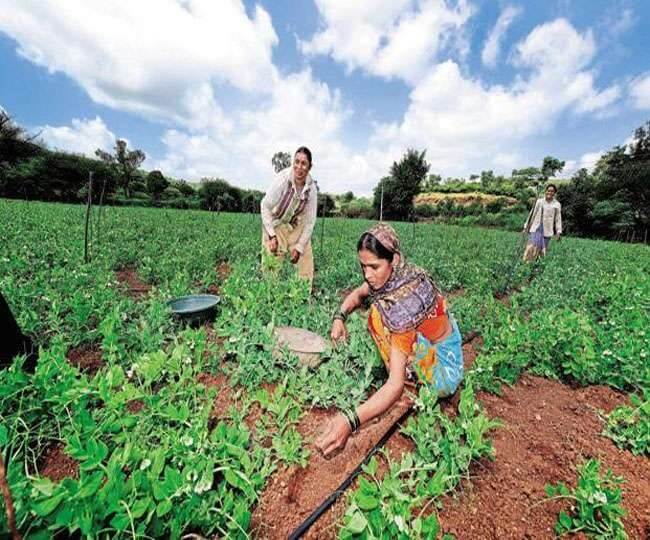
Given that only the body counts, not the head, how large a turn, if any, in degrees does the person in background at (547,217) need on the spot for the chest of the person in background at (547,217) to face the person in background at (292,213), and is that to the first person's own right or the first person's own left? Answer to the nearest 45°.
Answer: approximately 45° to the first person's own right

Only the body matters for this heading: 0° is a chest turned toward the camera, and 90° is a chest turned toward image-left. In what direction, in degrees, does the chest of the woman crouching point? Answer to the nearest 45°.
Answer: approximately 45°

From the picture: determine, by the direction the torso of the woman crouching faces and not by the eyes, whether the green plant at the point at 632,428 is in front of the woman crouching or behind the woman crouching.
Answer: behind

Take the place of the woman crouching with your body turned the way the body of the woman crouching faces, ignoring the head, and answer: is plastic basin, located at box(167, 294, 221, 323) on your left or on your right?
on your right

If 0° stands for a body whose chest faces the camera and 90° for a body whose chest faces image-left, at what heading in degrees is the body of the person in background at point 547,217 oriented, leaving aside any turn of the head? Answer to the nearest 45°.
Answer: approximately 0°

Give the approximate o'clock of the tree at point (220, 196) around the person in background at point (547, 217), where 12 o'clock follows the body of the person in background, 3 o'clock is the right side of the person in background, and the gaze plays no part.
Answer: The tree is roughly at 4 o'clock from the person in background.

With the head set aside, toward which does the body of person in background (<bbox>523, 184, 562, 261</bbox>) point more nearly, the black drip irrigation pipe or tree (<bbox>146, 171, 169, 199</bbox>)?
the black drip irrigation pipe

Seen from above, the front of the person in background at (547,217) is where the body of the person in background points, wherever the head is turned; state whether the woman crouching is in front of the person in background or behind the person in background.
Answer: in front

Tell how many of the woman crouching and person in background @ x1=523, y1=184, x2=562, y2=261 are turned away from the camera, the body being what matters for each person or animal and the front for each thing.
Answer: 0

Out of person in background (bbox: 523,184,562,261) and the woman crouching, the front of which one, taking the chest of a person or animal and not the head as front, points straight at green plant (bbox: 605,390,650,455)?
the person in background

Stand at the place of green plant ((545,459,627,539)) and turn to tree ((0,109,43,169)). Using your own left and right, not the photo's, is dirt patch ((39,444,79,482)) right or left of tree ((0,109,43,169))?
left
